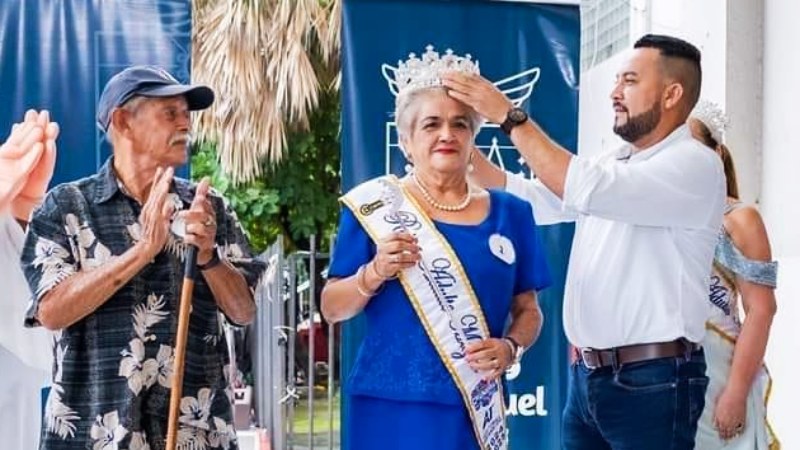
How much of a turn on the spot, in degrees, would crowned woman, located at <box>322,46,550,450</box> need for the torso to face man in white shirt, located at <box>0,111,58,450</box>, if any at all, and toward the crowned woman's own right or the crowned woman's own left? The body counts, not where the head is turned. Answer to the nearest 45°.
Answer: approximately 135° to the crowned woman's own right

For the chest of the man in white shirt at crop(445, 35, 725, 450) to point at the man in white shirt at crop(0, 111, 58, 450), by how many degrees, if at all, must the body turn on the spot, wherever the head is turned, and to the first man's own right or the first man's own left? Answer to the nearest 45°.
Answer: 0° — they already face them

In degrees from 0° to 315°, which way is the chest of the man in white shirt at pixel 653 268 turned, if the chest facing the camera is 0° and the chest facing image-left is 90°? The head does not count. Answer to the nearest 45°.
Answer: approximately 90°

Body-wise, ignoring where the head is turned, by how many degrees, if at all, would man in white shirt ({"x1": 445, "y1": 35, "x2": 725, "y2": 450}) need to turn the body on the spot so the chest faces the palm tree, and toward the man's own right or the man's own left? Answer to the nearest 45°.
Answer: approximately 45° to the man's own right

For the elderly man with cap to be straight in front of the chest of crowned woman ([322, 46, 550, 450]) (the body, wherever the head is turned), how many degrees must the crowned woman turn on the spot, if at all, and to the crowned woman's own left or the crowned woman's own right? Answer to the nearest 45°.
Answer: approximately 90° to the crowned woman's own right

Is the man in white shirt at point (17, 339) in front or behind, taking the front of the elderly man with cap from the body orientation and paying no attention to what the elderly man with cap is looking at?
behind

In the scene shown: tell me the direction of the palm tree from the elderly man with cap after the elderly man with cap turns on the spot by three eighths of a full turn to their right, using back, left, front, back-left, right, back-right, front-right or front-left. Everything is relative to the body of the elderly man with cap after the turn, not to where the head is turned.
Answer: right

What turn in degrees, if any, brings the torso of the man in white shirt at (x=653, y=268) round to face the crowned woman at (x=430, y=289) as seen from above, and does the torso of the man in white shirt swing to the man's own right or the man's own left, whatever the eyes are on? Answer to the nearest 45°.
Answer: approximately 45° to the man's own right

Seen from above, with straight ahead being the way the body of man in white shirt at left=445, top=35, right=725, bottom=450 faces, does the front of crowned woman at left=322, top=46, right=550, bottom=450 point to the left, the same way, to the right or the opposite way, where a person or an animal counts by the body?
to the left

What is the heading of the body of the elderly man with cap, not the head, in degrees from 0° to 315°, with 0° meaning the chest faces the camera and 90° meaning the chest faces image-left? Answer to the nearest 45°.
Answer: approximately 315°
